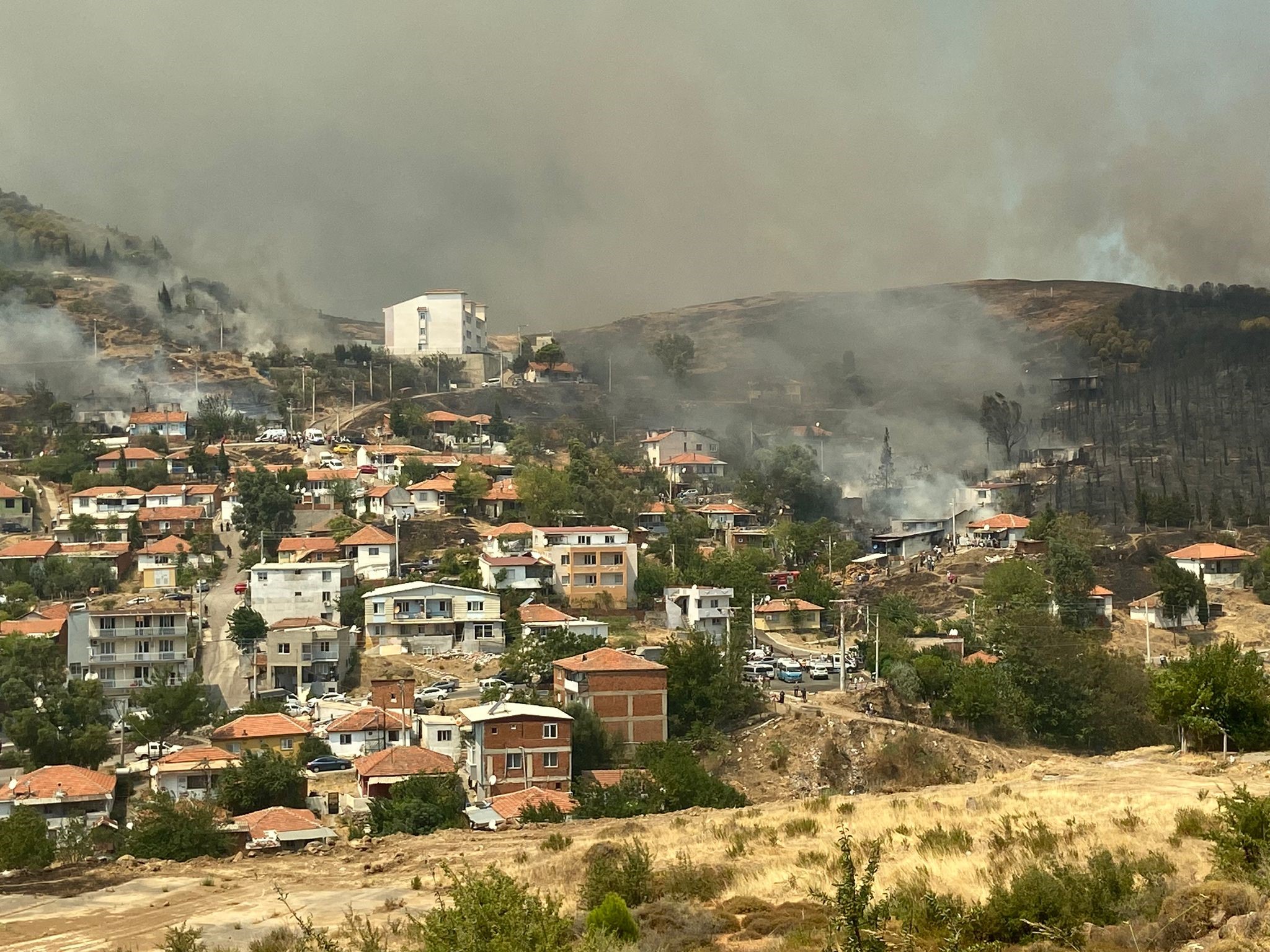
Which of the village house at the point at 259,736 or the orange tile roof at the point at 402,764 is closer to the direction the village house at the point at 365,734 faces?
the orange tile roof

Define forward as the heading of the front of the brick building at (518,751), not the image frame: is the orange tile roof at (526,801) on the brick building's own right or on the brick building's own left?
on the brick building's own left

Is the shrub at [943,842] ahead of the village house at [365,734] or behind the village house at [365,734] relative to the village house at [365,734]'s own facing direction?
ahead

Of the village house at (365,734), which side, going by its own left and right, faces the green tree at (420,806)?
front

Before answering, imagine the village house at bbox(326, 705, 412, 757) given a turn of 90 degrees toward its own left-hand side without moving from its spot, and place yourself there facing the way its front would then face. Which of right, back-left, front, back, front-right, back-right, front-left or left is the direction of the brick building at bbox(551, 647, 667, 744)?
front

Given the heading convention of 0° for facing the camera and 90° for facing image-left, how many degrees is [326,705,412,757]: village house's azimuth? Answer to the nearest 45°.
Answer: approximately 0°

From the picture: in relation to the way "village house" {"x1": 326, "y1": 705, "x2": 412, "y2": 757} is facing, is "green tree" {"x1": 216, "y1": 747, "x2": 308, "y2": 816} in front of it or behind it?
in front

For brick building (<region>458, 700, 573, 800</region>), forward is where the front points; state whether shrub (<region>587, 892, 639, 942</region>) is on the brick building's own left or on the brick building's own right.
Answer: on the brick building's own left

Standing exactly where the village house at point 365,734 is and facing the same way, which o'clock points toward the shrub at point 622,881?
The shrub is roughly at 12 o'clock from the village house.
